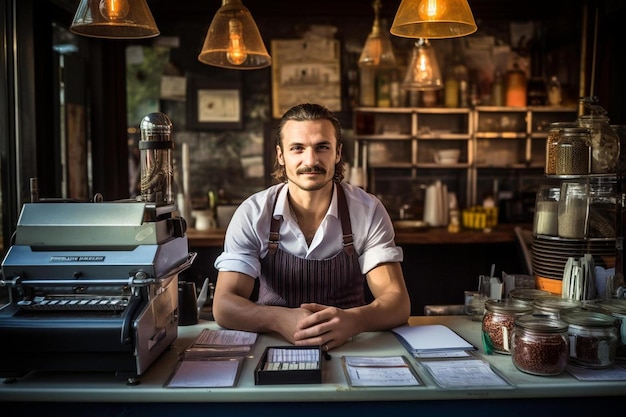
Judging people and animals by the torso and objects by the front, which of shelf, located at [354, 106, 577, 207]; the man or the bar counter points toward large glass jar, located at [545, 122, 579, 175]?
the shelf

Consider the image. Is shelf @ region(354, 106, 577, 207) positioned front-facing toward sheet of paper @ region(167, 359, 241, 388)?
yes

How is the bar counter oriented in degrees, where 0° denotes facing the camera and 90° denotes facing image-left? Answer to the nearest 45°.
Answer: approximately 0°

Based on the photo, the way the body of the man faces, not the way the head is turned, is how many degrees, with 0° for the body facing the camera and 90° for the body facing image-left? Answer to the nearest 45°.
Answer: approximately 0°

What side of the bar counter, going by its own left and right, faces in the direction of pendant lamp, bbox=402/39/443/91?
back
